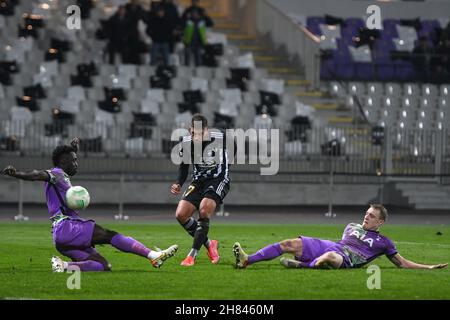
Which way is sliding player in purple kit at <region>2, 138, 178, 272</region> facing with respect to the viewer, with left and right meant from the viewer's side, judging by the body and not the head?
facing to the right of the viewer

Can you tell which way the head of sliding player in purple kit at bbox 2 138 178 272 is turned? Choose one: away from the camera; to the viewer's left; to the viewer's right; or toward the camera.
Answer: to the viewer's right

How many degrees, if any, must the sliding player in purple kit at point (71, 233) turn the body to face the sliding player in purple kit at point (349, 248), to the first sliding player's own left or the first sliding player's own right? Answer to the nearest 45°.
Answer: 0° — they already face them
